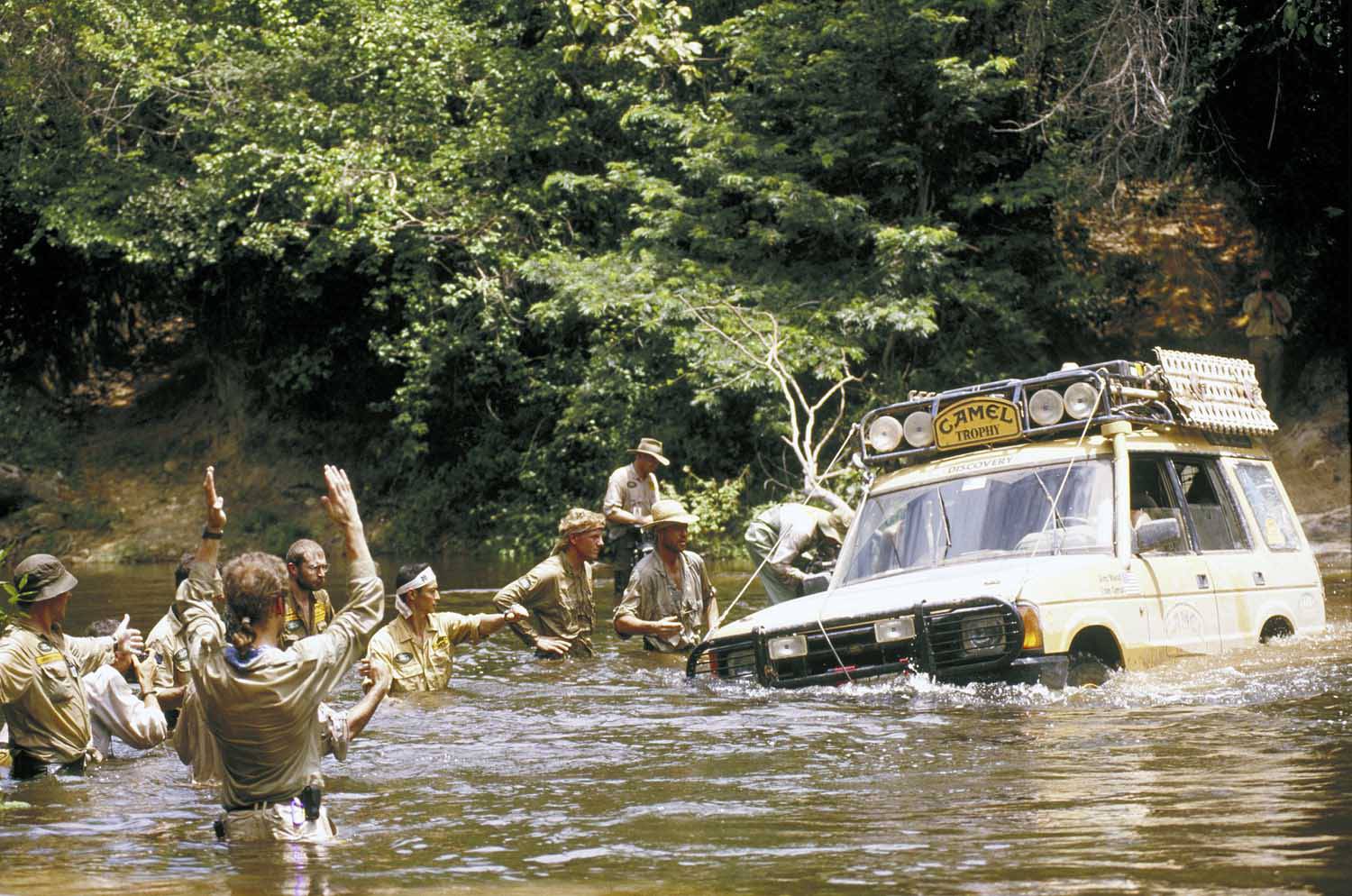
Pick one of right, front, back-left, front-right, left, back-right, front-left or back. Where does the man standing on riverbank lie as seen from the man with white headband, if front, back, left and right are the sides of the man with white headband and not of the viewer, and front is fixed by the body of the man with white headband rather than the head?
left

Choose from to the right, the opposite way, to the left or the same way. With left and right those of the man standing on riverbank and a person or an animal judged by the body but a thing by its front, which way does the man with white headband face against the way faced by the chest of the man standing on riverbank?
to the left

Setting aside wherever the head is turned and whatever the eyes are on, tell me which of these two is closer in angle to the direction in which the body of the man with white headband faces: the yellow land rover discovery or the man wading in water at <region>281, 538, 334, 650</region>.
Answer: the yellow land rover discovery

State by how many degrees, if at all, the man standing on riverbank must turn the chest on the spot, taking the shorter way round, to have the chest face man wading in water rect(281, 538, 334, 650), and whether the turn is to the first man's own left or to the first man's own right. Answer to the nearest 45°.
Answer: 0° — they already face them

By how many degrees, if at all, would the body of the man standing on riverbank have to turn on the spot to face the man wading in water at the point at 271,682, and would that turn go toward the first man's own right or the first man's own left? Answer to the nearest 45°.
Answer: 0° — they already face them

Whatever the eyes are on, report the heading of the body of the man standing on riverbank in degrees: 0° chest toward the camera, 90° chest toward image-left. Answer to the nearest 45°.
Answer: approximately 0°

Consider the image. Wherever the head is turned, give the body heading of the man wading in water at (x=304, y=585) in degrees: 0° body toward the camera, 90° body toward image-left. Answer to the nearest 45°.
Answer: approximately 315°
